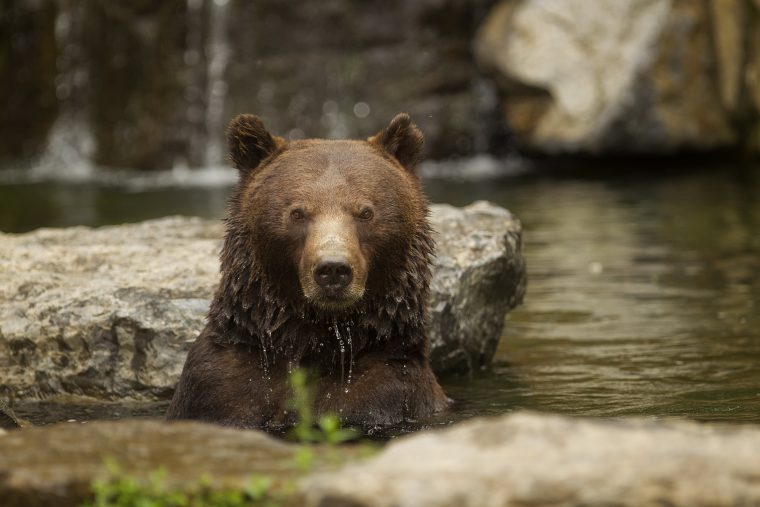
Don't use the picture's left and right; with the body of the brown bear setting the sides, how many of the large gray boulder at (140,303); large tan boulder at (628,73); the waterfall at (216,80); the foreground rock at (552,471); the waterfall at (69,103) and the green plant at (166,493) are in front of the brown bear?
2

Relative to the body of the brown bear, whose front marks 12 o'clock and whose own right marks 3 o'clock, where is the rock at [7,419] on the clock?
The rock is roughly at 3 o'clock from the brown bear.

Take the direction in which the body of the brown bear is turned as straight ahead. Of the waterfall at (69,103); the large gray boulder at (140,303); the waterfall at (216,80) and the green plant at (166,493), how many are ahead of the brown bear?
1

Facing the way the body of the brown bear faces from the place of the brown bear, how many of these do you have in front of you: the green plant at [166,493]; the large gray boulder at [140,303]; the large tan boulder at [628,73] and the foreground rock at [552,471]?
2

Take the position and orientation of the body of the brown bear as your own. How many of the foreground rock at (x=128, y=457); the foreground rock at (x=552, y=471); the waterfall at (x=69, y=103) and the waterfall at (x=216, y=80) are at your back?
2

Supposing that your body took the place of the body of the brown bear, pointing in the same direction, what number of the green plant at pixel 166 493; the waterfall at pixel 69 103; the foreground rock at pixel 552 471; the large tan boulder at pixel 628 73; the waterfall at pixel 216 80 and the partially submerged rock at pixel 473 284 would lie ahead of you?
2

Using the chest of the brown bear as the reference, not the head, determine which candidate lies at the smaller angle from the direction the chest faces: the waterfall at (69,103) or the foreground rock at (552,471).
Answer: the foreground rock

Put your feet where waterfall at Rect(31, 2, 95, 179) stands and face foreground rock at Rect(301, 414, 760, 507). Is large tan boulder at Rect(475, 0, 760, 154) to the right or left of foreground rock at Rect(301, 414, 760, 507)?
left

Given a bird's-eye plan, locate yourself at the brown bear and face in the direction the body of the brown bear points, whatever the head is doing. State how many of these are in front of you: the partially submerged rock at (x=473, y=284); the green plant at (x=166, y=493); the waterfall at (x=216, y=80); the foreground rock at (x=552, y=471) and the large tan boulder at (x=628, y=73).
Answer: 2

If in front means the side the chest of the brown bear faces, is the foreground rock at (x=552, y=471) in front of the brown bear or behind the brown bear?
in front

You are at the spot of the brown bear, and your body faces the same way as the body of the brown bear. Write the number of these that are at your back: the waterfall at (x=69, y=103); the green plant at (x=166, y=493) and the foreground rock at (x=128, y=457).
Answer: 1

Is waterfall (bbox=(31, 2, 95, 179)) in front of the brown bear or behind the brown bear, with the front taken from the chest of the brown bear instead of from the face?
behind

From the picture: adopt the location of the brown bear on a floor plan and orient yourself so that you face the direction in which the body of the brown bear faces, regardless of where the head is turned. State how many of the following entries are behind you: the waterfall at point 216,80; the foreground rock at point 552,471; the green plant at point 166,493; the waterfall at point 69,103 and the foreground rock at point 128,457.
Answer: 2

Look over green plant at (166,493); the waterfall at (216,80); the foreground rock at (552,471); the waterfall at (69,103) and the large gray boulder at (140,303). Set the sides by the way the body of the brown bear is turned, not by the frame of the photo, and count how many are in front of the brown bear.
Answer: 2

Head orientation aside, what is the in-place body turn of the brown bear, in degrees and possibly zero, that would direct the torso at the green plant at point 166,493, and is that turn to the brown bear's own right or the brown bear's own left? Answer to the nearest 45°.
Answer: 0° — it already faces it

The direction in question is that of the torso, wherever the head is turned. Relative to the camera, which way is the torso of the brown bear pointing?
toward the camera

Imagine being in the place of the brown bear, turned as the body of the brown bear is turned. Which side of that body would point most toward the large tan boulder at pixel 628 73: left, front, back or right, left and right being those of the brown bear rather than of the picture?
back
